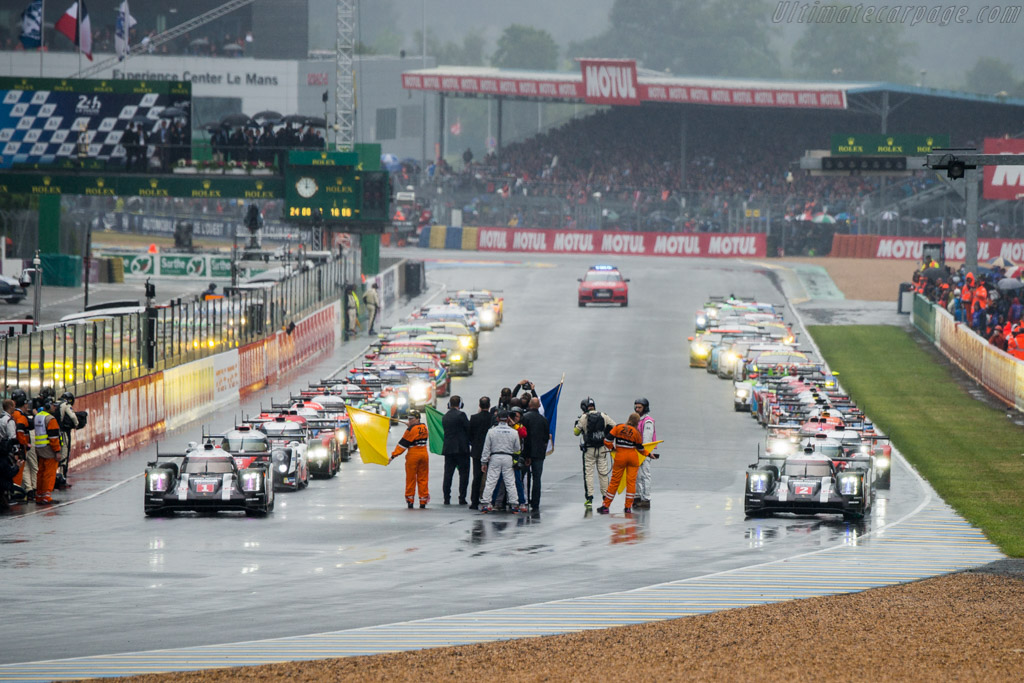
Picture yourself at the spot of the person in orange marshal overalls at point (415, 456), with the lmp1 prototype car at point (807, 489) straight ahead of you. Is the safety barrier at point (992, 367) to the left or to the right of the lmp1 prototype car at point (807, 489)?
left

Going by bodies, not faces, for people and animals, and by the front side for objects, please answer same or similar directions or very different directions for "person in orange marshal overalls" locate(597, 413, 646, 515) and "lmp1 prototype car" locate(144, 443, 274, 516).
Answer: very different directions

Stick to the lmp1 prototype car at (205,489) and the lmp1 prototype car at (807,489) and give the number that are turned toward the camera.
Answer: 2

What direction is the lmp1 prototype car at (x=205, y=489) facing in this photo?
toward the camera

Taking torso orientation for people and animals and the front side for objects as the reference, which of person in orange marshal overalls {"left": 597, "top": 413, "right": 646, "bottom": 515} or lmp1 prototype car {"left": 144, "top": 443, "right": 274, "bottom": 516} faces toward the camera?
the lmp1 prototype car

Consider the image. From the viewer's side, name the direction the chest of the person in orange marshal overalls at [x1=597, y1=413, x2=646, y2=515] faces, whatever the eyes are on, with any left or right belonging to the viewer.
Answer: facing away from the viewer

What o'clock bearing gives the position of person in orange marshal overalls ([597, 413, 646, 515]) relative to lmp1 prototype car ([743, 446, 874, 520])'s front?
The person in orange marshal overalls is roughly at 3 o'clock from the lmp1 prototype car.

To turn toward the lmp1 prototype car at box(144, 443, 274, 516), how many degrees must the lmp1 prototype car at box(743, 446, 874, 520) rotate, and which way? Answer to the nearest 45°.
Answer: approximately 90° to its right

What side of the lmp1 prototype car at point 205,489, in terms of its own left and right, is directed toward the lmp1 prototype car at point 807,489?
left

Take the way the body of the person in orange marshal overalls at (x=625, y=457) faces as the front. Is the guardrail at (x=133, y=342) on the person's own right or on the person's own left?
on the person's own left

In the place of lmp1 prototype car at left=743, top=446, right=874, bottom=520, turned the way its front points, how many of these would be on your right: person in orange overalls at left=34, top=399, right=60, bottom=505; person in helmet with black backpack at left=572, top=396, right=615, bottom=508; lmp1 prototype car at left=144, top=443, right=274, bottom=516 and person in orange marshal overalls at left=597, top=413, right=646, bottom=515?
4

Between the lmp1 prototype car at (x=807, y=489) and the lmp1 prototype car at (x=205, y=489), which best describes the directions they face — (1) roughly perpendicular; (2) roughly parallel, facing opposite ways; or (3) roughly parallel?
roughly parallel

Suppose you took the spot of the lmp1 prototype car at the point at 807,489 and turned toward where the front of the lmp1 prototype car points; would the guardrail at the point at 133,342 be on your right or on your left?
on your right

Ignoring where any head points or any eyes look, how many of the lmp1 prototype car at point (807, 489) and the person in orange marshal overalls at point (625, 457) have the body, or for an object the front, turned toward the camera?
1

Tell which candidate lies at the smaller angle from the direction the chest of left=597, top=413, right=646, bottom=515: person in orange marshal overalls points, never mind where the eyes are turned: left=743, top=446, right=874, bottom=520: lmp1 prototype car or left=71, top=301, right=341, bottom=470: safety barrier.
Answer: the safety barrier

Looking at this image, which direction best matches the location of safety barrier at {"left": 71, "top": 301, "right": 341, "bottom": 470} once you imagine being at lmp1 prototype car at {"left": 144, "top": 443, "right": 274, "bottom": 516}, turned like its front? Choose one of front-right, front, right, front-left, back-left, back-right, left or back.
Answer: back

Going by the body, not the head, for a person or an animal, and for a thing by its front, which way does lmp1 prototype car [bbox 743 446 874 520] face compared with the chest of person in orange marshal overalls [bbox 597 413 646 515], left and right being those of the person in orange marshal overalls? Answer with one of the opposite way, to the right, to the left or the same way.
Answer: the opposite way
